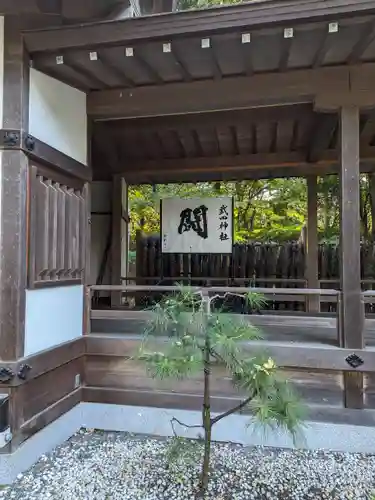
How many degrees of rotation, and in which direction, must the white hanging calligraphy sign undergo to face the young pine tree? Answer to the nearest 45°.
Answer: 0° — it already faces it

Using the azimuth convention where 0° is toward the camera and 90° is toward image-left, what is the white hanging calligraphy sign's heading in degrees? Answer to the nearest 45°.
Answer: approximately 0°
